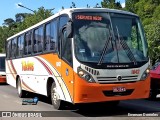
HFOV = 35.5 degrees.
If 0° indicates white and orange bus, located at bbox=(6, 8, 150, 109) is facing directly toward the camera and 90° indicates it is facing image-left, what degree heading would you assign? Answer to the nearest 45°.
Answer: approximately 315°
